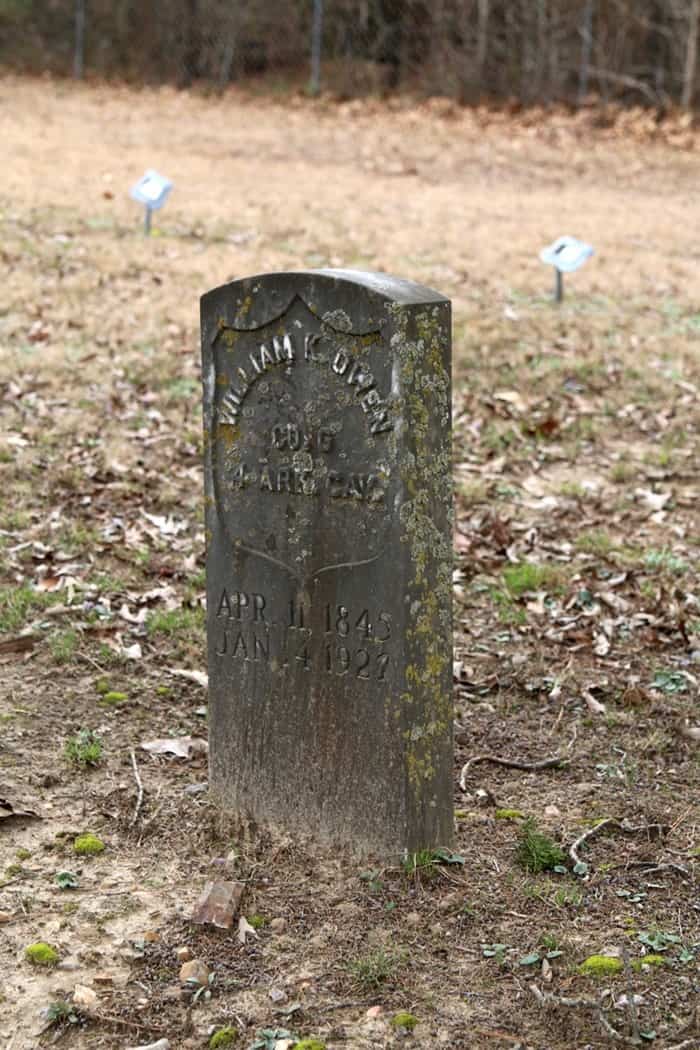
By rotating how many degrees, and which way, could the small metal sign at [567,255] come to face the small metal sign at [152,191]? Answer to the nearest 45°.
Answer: approximately 90° to its right

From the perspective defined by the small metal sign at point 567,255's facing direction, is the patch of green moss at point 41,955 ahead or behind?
ahead

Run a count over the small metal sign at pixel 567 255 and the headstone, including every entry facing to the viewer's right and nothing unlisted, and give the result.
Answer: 0

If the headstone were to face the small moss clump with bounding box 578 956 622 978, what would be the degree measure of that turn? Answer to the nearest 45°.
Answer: approximately 90° to its left

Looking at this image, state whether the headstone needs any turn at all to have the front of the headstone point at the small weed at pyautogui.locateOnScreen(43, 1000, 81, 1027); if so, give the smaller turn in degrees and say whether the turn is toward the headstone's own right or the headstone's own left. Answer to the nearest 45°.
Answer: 0° — it already faces it

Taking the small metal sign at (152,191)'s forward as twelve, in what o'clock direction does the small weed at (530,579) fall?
The small weed is roughly at 10 o'clock from the small metal sign.

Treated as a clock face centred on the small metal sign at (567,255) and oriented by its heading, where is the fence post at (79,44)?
The fence post is roughly at 5 o'clock from the small metal sign.

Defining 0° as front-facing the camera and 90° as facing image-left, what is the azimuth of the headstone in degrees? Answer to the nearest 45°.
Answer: approximately 45°

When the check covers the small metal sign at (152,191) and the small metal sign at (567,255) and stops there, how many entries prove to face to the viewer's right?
0

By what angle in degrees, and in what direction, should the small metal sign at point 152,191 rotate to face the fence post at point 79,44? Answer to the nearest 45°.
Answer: approximately 135° to its right

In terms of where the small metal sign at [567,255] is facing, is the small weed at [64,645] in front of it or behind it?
in front

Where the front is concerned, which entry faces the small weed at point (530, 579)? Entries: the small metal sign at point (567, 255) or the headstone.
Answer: the small metal sign

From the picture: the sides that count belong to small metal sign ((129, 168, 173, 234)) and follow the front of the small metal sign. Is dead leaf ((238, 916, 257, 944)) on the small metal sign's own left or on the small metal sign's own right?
on the small metal sign's own left
